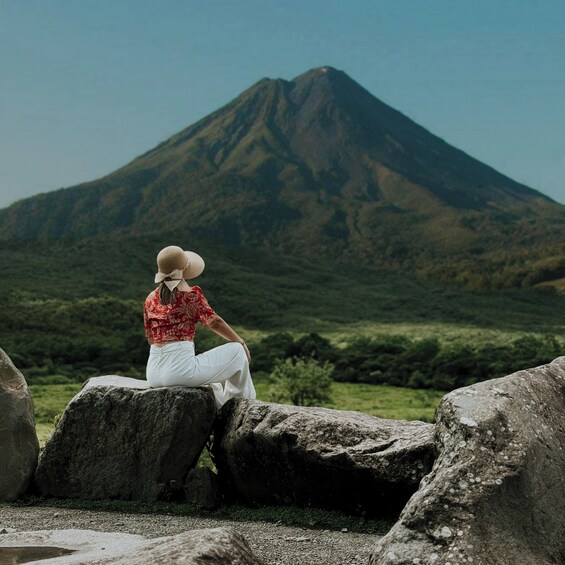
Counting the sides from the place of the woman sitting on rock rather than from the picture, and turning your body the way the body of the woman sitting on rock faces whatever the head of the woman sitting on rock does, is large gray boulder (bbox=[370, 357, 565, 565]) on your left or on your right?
on your right

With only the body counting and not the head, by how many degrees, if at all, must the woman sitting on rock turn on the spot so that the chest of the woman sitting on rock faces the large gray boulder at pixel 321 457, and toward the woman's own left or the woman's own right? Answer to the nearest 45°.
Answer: approximately 90° to the woman's own right

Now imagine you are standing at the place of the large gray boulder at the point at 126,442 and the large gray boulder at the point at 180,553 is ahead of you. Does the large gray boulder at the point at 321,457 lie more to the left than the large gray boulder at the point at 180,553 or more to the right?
left

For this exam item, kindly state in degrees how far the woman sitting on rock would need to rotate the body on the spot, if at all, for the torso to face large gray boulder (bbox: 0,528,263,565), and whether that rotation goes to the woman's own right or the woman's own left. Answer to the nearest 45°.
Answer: approximately 135° to the woman's own right

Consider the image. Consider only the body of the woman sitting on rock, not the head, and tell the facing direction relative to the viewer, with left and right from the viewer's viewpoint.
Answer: facing away from the viewer and to the right of the viewer

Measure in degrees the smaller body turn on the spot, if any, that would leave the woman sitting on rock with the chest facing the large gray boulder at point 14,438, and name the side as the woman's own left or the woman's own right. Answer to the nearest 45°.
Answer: approximately 135° to the woman's own left
